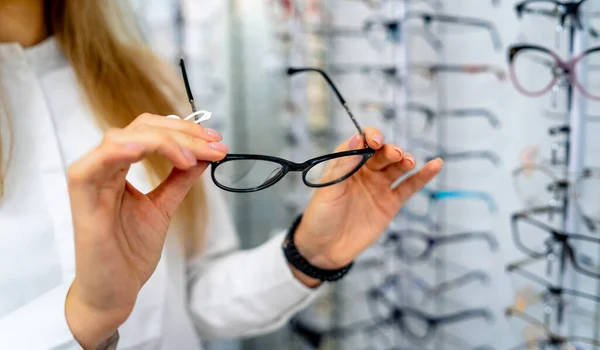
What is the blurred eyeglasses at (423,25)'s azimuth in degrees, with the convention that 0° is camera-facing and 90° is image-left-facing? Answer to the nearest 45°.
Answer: approximately 45°

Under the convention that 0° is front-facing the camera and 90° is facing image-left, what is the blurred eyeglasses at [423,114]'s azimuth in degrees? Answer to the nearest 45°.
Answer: approximately 45°
